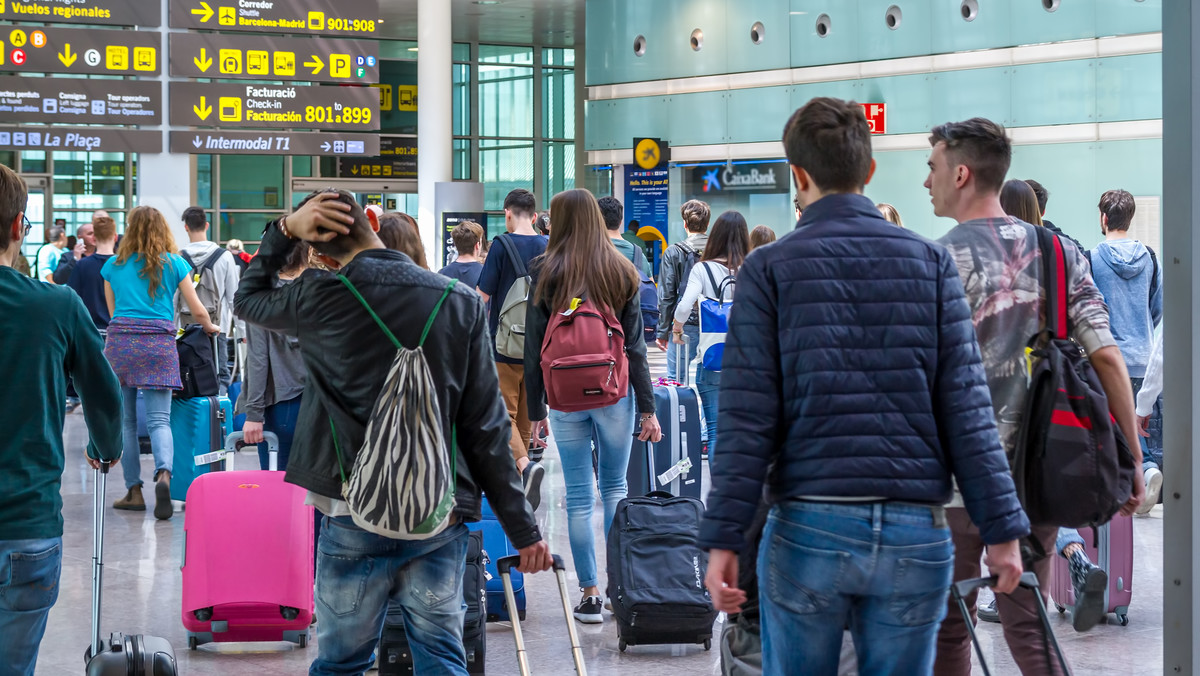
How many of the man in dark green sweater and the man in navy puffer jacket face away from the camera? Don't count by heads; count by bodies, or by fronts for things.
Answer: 2

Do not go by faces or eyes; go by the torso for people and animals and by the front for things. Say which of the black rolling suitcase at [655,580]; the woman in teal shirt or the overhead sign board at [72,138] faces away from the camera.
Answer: the woman in teal shirt

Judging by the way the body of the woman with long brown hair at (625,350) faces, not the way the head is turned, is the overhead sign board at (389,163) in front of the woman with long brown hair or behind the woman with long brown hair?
in front

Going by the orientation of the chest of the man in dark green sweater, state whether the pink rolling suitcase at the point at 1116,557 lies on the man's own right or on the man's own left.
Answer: on the man's own right

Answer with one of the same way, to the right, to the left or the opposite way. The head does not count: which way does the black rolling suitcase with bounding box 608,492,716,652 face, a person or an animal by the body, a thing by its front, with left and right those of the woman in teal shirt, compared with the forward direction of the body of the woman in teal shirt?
the opposite way

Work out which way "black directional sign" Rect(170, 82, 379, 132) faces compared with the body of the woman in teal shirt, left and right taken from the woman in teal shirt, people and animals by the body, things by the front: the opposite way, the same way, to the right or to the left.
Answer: the opposite way

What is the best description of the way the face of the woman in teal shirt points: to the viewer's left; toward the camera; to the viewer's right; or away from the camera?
away from the camera

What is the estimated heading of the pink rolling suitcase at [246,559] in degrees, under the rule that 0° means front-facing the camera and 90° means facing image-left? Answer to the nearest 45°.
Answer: approximately 0°

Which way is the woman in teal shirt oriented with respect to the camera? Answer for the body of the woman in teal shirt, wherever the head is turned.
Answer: away from the camera

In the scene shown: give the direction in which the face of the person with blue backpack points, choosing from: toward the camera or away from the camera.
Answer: away from the camera

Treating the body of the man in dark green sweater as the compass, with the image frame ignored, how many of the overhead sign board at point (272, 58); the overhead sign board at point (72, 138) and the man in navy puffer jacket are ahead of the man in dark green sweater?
2

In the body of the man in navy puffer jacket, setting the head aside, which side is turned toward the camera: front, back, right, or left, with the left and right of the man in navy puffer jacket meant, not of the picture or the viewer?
back
